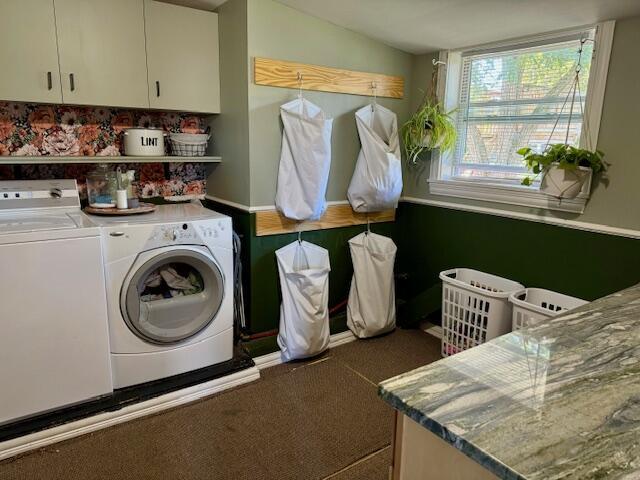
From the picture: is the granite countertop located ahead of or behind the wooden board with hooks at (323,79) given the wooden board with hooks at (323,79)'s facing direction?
ahead

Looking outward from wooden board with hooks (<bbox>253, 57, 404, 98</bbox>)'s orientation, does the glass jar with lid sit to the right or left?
on its right

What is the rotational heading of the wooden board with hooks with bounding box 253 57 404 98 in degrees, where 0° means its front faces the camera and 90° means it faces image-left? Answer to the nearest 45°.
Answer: approximately 315°

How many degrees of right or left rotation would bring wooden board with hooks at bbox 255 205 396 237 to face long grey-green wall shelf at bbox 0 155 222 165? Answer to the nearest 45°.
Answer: approximately 135° to its right

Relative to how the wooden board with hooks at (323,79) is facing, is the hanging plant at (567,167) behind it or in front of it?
in front

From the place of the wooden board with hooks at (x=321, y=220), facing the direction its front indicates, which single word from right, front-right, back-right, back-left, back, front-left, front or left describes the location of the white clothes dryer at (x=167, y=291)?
right

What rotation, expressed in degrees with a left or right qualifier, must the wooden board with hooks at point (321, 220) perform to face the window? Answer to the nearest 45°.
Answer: approximately 45° to its left

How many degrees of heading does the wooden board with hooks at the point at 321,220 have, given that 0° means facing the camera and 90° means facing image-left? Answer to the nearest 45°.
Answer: approximately 315°
